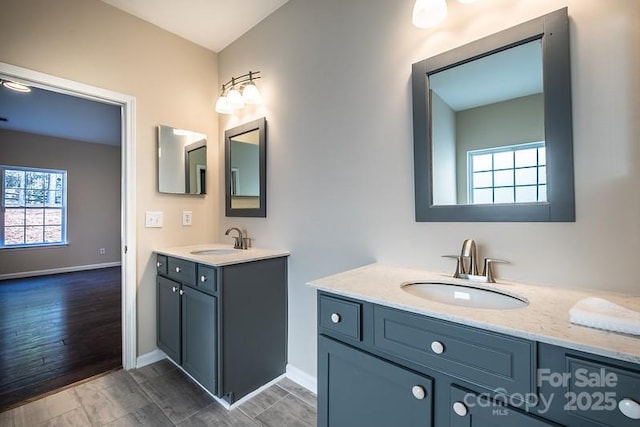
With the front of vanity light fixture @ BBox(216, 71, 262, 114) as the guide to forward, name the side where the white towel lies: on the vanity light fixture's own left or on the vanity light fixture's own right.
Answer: on the vanity light fixture's own left

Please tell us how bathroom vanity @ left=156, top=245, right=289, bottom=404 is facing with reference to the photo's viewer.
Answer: facing the viewer and to the left of the viewer

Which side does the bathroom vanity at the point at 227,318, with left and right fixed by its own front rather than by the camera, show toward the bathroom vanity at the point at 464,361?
left
